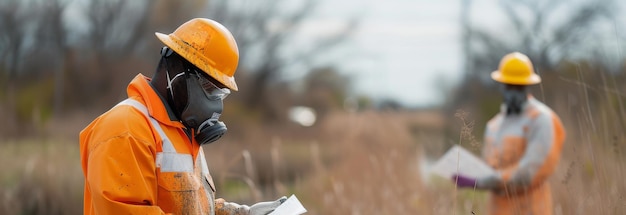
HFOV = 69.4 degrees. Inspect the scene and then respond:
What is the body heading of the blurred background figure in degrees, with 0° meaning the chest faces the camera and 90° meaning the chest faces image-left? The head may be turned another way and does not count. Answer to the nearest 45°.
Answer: approximately 45°
